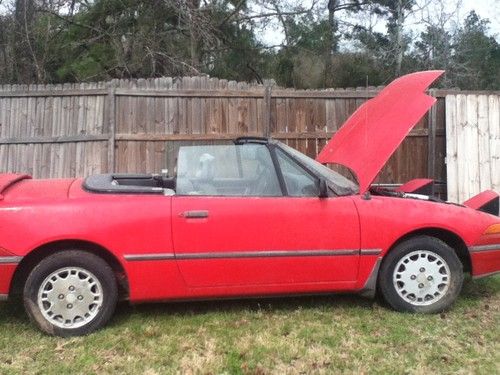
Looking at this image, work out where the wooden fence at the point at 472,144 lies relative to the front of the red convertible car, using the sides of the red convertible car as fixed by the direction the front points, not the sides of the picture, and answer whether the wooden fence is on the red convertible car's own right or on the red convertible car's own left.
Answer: on the red convertible car's own left

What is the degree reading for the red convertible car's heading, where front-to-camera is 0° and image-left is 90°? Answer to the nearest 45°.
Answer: approximately 270°

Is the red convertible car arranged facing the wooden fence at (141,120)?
no
